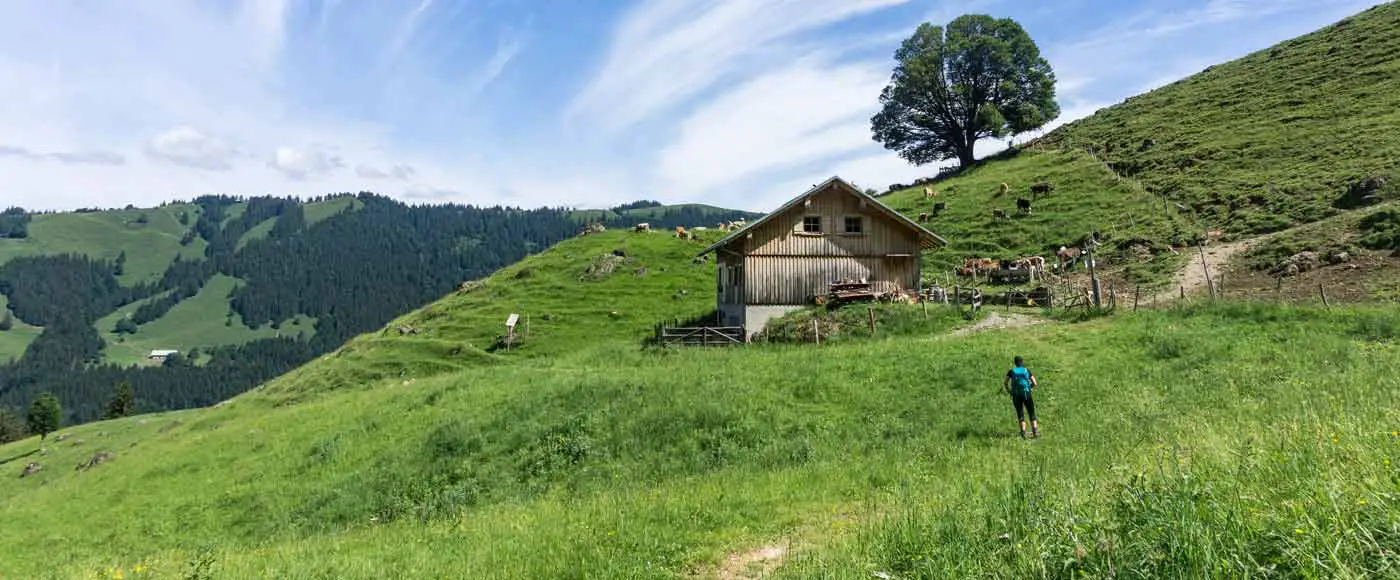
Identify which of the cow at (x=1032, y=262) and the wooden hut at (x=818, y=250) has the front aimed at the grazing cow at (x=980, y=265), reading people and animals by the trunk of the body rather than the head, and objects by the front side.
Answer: the cow

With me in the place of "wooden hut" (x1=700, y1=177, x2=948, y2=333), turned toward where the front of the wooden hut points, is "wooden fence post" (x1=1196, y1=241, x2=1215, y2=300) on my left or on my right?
on my left

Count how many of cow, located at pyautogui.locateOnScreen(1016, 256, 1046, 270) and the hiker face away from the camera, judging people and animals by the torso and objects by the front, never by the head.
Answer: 1

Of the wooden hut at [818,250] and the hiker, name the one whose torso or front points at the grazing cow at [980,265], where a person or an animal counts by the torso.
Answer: the hiker

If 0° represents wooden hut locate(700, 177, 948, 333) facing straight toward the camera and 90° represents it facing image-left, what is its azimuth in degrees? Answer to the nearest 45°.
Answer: approximately 0°

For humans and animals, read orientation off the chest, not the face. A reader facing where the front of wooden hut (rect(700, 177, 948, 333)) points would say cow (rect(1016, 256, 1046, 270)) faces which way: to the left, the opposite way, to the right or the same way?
to the right

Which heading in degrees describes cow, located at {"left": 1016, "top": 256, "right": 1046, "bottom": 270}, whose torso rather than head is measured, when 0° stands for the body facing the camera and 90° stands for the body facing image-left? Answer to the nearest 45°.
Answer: approximately 90°

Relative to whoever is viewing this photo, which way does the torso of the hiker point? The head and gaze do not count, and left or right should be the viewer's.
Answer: facing away from the viewer

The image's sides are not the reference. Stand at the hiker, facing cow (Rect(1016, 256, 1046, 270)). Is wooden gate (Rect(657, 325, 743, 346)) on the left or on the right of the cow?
left

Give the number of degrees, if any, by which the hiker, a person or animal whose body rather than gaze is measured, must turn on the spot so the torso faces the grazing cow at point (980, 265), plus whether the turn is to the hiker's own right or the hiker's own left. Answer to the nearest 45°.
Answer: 0° — they already face it

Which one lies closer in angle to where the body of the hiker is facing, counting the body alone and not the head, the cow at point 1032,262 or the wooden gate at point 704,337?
the cow

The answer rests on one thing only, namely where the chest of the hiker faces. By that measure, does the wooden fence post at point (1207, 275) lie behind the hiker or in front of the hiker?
in front

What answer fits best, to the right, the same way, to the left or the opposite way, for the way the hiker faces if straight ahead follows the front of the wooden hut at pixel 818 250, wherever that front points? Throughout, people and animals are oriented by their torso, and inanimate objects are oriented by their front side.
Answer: the opposite way

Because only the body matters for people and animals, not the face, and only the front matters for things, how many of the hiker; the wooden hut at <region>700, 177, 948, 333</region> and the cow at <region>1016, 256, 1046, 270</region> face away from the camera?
1

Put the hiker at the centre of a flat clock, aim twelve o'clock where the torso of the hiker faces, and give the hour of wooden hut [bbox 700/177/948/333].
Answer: The wooden hut is roughly at 11 o'clock from the hiker.
